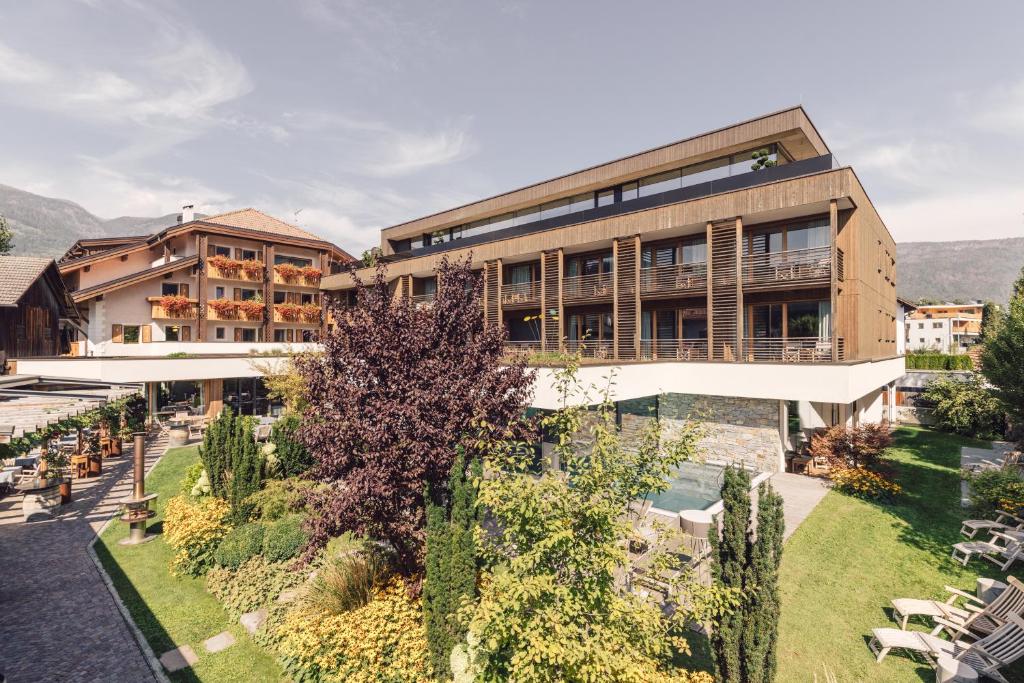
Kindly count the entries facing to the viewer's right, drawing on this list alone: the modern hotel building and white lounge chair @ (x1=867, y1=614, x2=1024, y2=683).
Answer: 0

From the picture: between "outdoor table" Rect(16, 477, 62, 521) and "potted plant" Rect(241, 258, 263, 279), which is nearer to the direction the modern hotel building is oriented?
the outdoor table

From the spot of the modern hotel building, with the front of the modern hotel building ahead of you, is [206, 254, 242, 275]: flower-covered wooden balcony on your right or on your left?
on your right

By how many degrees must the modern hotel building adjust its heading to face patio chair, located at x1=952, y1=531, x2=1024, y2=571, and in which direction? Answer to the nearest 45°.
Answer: approximately 45° to its left

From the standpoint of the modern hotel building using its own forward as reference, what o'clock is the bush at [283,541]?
The bush is roughly at 12 o'clock from the modern hotel building.

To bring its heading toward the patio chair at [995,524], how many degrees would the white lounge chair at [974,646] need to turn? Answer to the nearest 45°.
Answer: approximately 90° to its right

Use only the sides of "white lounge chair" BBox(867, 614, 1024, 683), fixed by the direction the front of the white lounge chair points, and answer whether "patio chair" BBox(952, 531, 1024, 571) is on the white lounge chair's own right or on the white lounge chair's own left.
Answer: on the white lounge chair's own right

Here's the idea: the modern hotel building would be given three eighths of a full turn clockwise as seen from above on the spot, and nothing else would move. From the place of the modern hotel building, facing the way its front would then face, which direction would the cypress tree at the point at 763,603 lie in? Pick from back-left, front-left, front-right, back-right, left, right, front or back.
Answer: back

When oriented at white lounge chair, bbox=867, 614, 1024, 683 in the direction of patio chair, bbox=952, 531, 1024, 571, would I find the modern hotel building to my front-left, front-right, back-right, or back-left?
front-left

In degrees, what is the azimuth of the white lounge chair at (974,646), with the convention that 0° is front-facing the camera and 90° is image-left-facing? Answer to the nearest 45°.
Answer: approximately 90°

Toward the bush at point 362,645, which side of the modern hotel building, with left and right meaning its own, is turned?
front

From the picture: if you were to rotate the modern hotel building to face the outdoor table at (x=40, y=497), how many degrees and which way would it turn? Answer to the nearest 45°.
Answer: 0° — it already faces it

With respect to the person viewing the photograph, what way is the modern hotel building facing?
facing the viewer and to the left of the viewer

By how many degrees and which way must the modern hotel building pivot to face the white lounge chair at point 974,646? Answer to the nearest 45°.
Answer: approximately 45° to its left

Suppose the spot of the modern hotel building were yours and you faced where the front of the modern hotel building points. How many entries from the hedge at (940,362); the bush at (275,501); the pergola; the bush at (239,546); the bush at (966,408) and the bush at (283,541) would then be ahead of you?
4

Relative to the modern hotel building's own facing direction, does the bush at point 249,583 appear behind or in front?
in front

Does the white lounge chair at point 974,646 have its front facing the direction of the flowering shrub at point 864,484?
no

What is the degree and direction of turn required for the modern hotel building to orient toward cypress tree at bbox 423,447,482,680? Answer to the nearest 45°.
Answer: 0° — it already faces it

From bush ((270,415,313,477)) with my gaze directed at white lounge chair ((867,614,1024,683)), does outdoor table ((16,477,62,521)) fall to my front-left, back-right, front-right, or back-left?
back-right

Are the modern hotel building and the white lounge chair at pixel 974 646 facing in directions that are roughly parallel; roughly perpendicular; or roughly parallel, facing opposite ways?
roughly perpendicular
